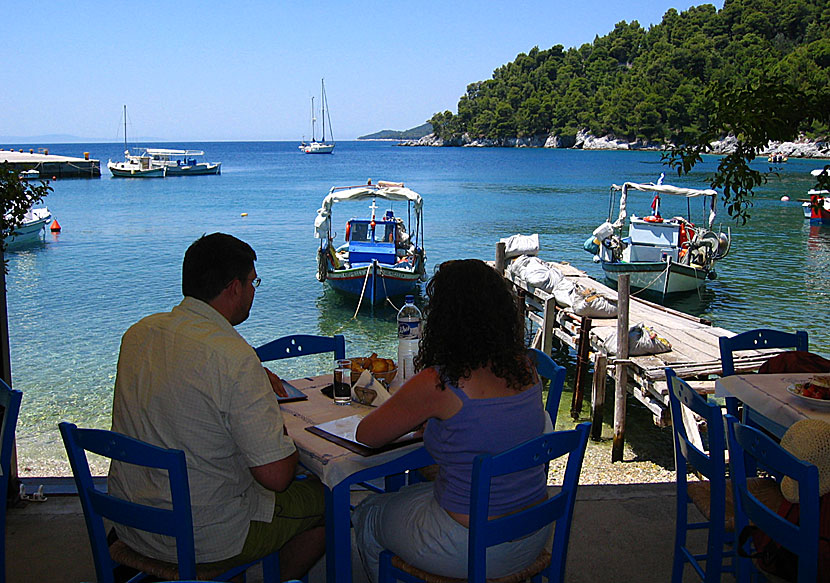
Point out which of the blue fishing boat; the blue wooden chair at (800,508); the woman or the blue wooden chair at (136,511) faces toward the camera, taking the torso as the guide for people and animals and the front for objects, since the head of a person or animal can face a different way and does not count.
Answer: the blue fishing boat

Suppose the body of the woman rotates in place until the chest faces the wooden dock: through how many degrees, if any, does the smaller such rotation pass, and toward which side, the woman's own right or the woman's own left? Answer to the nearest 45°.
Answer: approximately 45° to the woman's own right

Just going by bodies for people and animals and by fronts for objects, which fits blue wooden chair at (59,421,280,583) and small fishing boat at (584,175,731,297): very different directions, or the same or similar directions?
very different directions

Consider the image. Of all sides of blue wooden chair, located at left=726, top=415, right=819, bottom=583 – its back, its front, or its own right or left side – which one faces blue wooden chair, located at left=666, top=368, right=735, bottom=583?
left

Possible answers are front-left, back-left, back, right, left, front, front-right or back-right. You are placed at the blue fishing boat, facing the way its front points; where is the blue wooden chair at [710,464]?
front

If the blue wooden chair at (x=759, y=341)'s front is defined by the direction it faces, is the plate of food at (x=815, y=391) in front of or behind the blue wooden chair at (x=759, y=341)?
in front

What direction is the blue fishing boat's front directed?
toward the camera

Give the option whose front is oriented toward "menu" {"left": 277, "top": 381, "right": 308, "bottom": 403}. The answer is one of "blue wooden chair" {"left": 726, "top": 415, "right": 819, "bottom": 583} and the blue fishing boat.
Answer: the blue fishing boat

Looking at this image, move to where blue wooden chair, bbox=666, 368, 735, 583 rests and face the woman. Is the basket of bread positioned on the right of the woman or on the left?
right

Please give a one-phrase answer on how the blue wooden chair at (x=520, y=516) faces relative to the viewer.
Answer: facing away from the viewer and to the left of the viewer

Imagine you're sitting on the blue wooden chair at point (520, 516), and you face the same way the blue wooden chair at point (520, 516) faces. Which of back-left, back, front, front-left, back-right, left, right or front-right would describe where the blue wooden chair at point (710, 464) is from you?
right

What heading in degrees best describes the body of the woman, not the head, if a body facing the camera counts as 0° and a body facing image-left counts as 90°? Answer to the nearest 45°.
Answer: approximately 135°

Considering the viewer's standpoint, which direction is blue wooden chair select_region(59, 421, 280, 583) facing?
facing away from the viewer and to the right of the viewer

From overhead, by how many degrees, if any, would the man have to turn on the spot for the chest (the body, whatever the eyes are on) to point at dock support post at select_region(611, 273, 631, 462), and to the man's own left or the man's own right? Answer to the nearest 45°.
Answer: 0° — they already face it

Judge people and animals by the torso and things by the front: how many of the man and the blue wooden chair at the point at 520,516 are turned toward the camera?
0

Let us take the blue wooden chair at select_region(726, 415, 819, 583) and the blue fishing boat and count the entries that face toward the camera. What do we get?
1

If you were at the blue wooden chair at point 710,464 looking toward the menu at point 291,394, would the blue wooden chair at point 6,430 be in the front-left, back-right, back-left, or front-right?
front-left

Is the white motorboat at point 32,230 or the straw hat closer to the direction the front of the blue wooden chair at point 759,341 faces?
the straw hat

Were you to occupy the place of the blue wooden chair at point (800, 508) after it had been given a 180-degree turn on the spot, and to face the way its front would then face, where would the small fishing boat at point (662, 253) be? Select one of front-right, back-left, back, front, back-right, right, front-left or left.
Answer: back-right

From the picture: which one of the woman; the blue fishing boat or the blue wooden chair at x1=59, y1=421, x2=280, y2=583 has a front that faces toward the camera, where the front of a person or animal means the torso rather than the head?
the blue fishing boat

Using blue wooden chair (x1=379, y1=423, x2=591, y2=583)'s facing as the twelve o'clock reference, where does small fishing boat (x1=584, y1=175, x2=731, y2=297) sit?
The small fishing boat is roughly at 2 o'clock from the blue wooden chair.
